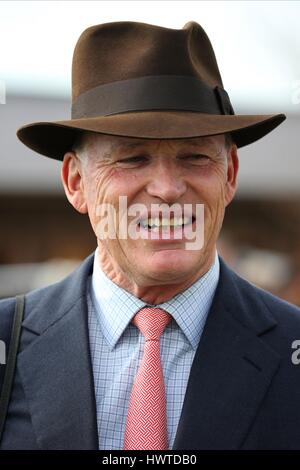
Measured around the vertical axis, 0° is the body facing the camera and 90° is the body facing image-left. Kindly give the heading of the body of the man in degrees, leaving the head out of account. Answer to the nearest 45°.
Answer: approximately 0°
